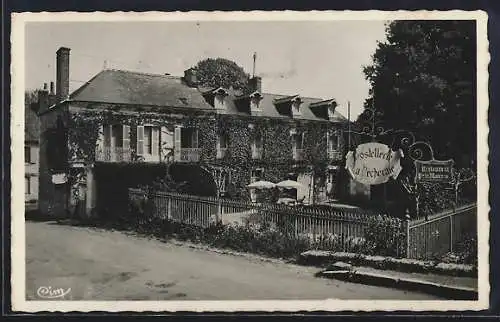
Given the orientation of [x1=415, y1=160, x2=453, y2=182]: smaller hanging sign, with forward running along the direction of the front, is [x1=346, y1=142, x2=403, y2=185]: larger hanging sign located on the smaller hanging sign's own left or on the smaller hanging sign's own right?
on the smaller hanging sign's own right

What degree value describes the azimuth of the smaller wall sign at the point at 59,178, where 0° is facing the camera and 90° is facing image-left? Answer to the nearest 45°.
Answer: approximately 0°

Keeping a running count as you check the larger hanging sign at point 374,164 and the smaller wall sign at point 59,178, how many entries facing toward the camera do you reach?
2

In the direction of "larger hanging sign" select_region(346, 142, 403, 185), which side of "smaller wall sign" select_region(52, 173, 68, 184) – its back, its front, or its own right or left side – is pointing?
left

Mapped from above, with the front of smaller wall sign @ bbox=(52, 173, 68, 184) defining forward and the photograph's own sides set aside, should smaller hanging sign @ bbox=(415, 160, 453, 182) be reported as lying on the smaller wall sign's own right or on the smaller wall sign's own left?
on the smaller wall sign's own left

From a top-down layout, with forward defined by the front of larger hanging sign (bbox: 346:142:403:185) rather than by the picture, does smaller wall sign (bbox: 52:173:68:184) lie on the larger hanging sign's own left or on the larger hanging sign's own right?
on the larger hanging sign's own right
